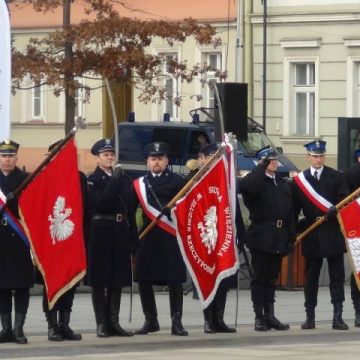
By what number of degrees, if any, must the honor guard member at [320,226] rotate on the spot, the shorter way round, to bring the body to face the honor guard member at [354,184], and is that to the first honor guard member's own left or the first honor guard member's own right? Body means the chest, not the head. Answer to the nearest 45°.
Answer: approximately 135° to the first honor guard member's own left

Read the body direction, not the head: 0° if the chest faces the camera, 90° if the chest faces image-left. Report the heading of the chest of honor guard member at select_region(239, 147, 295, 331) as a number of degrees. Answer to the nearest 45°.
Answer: approximately 315°

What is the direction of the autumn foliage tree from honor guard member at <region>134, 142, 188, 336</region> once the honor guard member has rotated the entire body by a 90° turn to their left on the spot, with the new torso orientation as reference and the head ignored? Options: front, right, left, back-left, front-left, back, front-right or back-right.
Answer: left

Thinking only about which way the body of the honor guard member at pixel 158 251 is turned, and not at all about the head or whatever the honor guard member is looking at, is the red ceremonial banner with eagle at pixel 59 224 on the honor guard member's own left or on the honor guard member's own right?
on the honor guard member's own right

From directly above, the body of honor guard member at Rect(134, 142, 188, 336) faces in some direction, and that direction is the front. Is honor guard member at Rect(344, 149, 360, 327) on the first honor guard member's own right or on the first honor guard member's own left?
on the first honor guard member's own left

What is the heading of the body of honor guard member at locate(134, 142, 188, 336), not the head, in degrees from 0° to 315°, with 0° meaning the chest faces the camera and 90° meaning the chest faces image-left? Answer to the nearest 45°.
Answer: approximately 0°

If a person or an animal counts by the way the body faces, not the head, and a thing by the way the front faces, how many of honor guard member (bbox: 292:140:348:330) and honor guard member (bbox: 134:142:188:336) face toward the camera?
2
